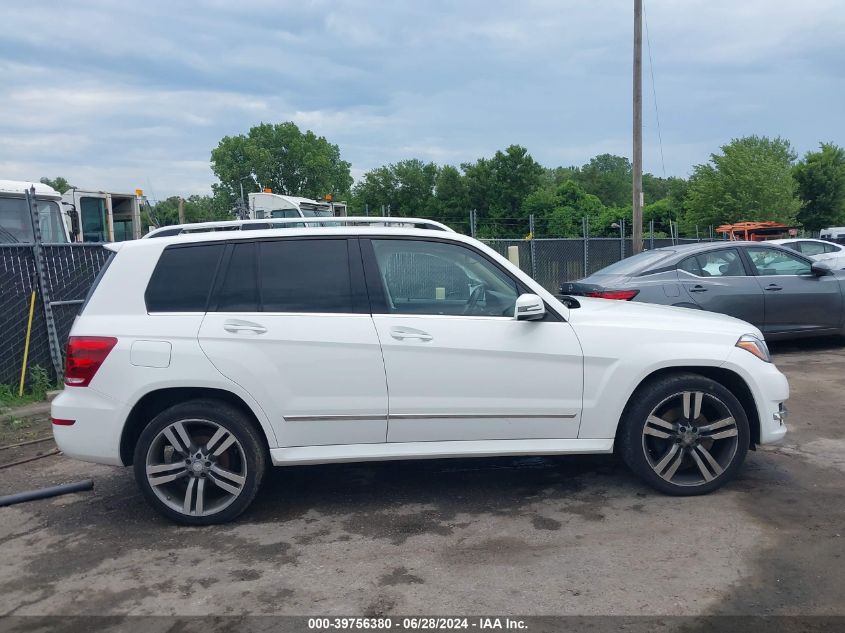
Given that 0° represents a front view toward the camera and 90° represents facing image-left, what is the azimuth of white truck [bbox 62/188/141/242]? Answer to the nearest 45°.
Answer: approximately 90°

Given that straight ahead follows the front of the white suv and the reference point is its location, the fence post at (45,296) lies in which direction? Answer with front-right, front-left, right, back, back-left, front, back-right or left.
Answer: back-left

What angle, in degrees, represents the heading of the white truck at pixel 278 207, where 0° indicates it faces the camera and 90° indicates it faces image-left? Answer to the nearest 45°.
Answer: approximately 315°

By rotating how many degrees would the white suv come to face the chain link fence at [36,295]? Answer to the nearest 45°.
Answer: approximately 135° to its left

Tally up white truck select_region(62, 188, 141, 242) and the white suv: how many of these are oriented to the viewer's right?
1

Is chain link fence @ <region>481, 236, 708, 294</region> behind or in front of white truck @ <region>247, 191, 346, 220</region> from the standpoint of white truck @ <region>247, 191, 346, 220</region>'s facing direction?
in front

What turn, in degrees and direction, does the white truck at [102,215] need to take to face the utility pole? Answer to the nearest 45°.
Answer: approximately 180°

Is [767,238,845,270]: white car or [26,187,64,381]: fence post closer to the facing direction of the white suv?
the white car

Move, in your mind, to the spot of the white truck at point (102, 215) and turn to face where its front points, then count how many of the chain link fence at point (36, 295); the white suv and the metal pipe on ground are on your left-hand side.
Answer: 3

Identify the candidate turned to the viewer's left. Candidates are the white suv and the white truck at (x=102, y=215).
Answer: the white truck

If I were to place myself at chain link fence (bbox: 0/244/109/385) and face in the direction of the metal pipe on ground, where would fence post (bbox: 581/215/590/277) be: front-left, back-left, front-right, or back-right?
back-left

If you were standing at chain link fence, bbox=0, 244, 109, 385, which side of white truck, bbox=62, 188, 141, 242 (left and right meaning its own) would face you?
left

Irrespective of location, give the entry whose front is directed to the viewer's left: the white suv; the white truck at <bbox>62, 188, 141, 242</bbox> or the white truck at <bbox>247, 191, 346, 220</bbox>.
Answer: the white truck at <bbox>62, 188, 141, 242</bbox>

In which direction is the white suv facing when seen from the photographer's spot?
facing to the right of the viewer

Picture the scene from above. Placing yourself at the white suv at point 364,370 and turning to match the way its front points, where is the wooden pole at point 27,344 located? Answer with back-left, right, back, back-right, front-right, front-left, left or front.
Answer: back-left

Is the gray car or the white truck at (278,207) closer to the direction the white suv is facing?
the gray car

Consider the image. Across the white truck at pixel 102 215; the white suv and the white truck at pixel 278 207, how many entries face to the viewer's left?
1
